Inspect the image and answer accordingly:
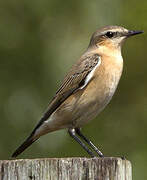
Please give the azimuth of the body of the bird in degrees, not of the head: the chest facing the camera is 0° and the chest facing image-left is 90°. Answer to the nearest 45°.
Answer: approximately 270°
